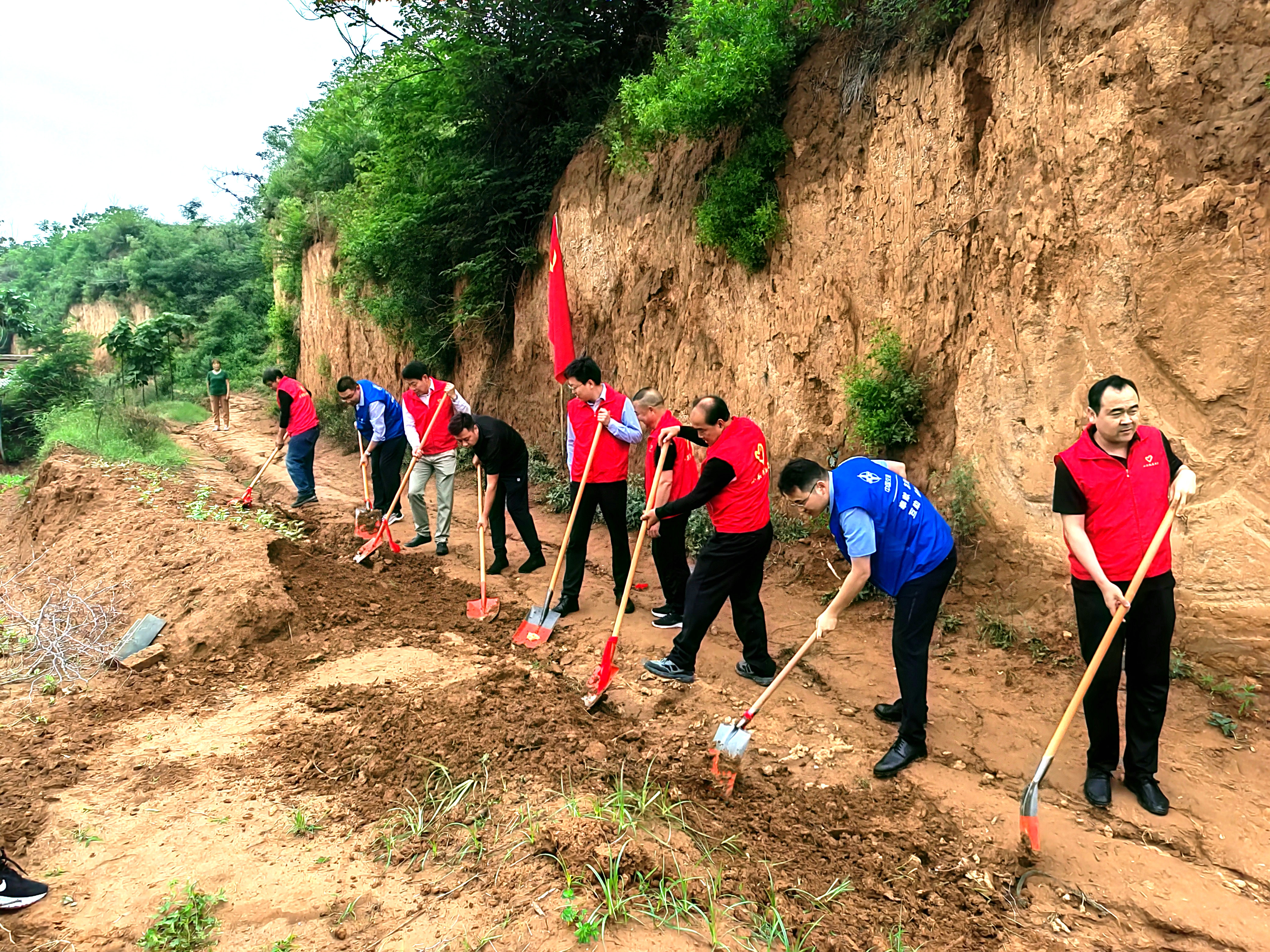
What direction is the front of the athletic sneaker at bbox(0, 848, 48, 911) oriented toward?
to the viewer's right

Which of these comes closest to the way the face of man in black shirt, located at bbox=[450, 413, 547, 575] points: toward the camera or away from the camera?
toward the camera

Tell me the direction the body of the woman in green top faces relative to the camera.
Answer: toward the camera

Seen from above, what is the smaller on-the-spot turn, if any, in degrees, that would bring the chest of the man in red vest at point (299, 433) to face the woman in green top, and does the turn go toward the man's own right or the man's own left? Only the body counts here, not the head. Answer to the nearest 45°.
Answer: approximately 90° to the man's own right

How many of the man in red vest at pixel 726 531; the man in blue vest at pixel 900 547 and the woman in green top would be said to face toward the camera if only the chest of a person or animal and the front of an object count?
1

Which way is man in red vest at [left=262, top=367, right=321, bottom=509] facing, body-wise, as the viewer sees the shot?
to the viewer's left

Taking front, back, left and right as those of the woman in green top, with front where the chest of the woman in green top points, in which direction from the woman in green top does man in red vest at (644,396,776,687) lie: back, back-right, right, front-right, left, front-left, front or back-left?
front

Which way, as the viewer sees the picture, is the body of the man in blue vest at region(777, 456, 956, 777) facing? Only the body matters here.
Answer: to the viewer's left

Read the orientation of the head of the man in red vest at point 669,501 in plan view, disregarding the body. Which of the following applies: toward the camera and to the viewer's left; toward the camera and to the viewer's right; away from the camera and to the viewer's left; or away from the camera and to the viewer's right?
toward the camera and to the viewer's left

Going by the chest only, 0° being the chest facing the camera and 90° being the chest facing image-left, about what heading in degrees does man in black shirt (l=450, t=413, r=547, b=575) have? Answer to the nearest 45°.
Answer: approximately 45°

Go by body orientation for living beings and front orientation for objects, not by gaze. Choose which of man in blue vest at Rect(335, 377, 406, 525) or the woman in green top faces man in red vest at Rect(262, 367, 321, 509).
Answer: the woman in green top

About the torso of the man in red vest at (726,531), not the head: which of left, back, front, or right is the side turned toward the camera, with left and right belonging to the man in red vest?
left
